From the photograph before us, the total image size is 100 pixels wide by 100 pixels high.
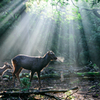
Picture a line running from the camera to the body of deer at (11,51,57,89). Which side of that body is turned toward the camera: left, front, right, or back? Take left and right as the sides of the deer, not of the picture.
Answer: right
